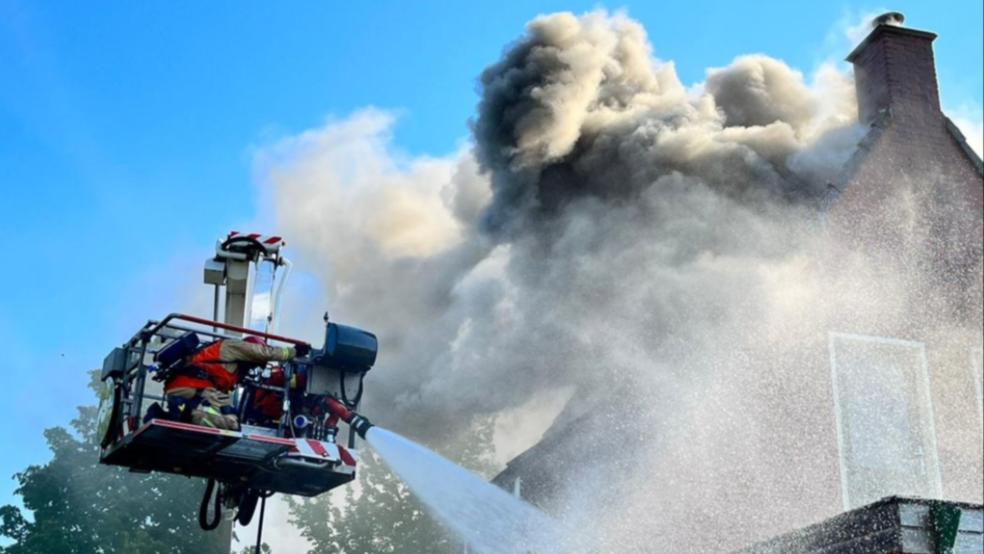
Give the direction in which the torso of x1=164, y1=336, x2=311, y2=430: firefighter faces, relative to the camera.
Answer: to the viewer's right
